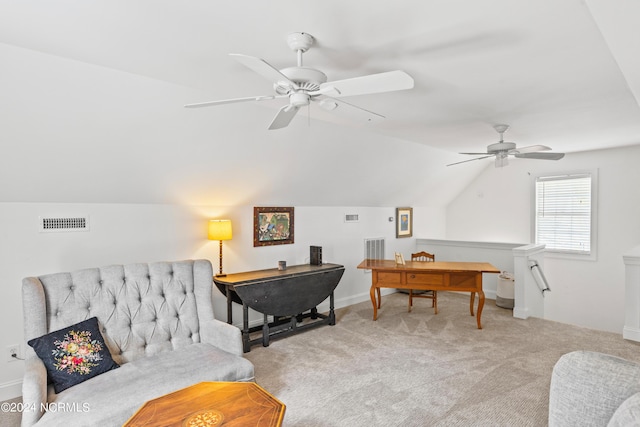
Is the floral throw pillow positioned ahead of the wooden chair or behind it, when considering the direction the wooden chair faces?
ahead

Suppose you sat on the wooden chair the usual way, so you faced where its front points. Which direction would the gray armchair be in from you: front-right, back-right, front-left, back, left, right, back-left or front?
front

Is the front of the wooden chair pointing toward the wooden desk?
yes

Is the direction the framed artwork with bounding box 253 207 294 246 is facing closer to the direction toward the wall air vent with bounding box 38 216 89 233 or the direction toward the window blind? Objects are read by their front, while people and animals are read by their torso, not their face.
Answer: the window blind

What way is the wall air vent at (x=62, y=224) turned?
toward the camera

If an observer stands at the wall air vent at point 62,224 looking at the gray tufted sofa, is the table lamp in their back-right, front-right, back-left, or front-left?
front-left

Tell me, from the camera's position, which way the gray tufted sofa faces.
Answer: facing the viewer and to the right of the viewer

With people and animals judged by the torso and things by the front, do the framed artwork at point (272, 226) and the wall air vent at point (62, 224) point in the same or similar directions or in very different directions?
same or similar directions

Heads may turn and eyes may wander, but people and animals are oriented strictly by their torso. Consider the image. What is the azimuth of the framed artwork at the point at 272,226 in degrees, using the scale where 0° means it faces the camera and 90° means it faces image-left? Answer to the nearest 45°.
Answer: approximately 315°

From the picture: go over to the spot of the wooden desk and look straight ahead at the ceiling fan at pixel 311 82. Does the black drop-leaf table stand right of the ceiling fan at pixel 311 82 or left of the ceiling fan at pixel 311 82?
right

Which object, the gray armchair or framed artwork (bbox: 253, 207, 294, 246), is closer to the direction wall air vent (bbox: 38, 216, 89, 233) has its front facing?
the gray armchair

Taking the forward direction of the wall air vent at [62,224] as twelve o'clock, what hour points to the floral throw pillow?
The floral throw pillow is roughly at 12 o'clock from the wall air vent.

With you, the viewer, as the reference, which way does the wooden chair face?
facing the viewer
